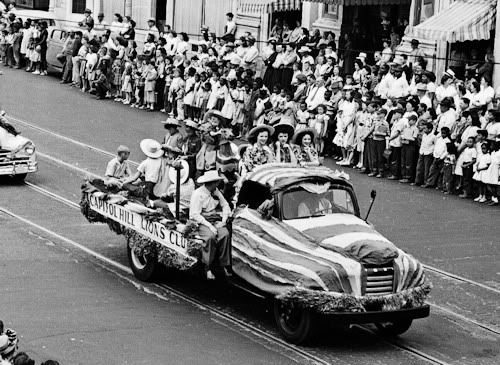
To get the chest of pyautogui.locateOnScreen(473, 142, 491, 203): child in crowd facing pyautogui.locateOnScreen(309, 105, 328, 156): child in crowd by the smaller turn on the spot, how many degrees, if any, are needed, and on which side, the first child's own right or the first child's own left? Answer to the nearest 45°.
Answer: approximately 90° to the first child's own right

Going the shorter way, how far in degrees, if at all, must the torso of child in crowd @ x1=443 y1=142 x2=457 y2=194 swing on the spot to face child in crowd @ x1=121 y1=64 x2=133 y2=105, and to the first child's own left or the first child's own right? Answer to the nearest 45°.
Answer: approximately 90° to the first child's own right

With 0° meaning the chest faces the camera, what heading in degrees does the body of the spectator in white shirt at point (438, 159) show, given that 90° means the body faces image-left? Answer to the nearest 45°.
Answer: approximately 45°

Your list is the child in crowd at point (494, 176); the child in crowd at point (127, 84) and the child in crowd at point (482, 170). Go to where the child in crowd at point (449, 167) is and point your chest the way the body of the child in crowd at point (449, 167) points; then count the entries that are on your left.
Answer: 2

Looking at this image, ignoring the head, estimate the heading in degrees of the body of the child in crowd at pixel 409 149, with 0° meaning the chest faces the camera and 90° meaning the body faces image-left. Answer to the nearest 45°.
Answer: approximately 45°

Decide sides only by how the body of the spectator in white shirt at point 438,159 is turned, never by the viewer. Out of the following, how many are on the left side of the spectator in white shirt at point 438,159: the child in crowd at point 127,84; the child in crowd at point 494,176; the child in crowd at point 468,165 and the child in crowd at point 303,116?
2

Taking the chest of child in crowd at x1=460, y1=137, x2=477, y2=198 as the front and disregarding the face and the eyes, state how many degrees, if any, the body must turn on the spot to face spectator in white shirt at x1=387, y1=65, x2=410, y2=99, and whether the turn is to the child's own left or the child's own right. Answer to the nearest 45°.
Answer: approximately 90° to the child's own right

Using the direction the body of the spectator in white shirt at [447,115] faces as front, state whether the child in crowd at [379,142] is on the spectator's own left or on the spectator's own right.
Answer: on the spectator's own right

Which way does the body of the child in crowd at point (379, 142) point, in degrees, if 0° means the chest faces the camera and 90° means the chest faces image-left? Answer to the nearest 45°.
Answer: approximately 45°
